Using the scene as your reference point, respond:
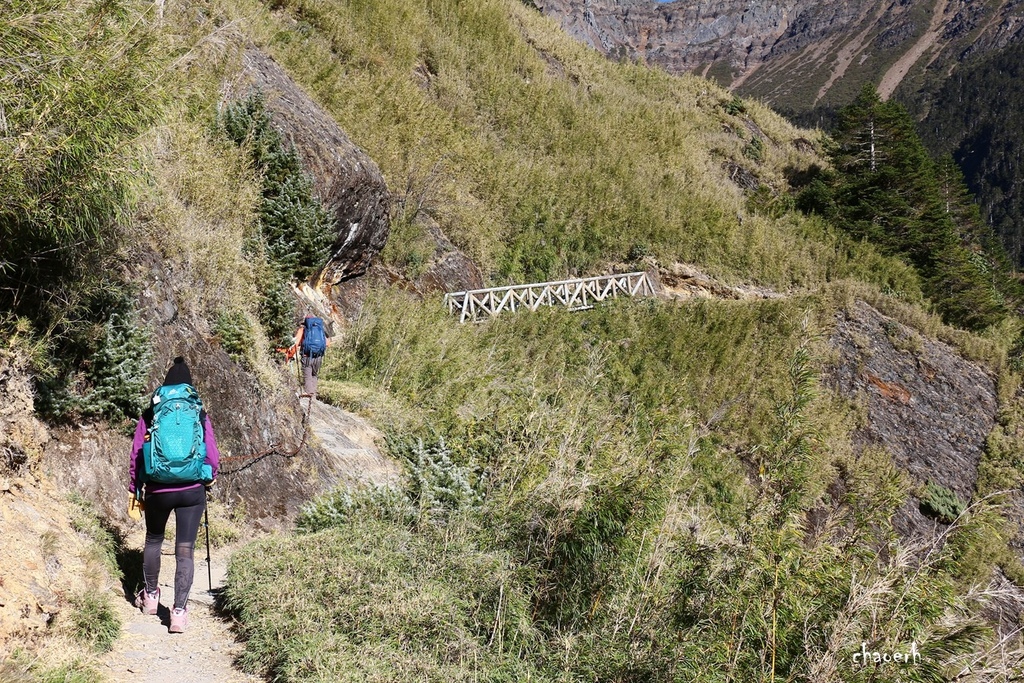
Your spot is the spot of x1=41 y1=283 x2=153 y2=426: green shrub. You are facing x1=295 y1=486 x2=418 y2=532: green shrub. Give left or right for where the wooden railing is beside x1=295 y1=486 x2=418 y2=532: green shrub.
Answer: left

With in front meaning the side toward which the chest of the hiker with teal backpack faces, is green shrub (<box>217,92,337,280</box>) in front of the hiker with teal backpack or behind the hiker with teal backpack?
in front

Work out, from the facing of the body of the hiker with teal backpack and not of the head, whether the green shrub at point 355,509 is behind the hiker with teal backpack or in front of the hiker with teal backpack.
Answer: in front

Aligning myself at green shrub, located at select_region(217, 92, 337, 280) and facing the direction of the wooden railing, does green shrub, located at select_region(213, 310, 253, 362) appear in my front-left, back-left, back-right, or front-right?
back-right

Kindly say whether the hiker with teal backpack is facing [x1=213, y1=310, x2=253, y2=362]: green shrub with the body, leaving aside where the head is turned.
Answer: yes

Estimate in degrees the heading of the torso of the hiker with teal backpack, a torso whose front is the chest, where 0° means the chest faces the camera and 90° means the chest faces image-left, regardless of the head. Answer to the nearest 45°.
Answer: approximately 180°

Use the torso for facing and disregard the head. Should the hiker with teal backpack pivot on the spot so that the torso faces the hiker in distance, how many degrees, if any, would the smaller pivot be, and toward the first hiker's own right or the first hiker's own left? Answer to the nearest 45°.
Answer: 0° — they already face them

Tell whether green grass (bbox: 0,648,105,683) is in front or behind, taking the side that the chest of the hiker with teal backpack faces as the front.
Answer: behind

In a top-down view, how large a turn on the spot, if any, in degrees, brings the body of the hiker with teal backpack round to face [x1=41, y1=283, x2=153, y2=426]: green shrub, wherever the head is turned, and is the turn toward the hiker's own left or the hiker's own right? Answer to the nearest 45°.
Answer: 0° — they already face it
